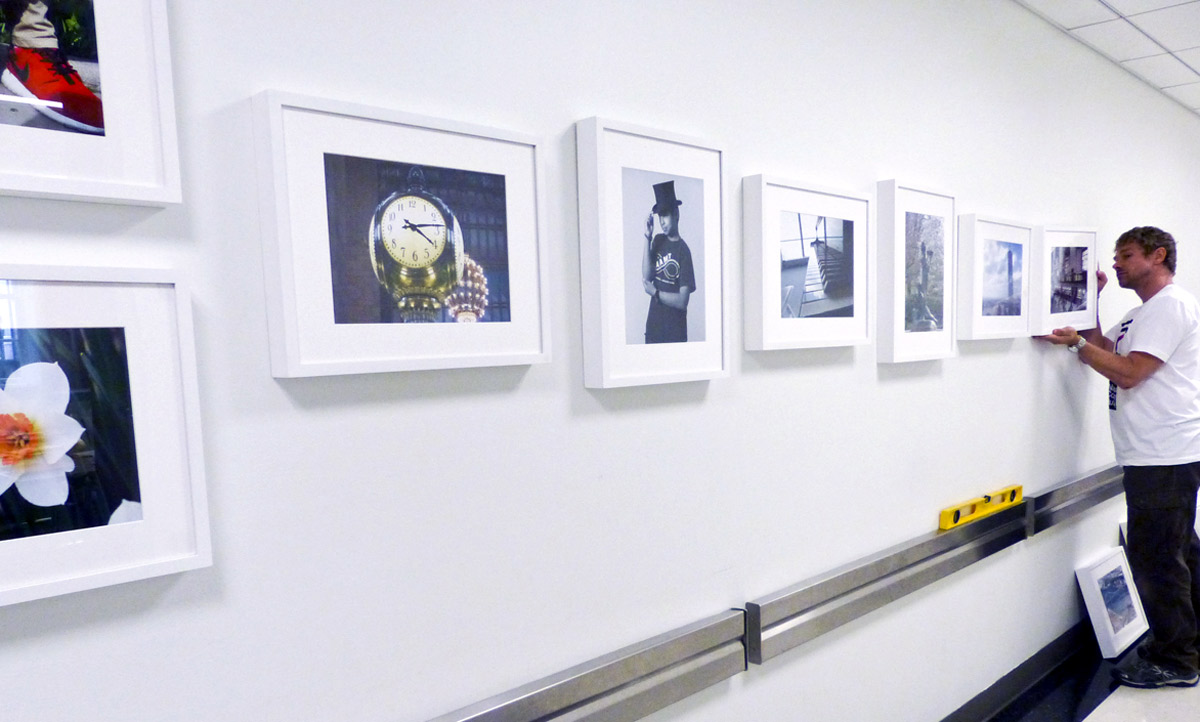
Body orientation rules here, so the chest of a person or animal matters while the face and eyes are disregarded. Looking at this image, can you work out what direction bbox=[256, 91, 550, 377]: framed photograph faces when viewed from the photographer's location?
facing the viewer and to the right of the viewer

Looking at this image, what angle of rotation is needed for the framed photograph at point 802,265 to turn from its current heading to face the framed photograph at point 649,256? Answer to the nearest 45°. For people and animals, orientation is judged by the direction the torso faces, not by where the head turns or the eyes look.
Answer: approximately 90° to its right

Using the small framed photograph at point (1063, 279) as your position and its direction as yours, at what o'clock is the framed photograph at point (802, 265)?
The framed photograph is roughly at 2 o'clock from the small framed photograph.

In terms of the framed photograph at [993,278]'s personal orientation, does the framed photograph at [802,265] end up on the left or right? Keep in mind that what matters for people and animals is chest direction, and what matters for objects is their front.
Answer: on its right

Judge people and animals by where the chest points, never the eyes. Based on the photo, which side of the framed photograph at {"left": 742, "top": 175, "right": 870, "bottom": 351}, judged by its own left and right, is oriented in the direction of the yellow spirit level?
left

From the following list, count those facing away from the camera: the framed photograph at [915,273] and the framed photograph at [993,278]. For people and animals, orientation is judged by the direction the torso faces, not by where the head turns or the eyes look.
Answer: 0

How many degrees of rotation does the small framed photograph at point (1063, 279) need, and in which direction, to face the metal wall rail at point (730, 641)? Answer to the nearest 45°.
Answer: approximately 45° to its right

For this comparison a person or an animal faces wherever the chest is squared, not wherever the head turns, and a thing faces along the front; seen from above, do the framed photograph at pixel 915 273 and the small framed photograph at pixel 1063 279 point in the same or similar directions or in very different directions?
same or similar directions

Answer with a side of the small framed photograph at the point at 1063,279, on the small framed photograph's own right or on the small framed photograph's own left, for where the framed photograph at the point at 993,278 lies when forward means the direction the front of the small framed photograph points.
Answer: on the small framed photograph's own right

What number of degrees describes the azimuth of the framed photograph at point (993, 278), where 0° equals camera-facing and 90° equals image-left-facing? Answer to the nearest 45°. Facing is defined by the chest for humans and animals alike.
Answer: approximately 315°

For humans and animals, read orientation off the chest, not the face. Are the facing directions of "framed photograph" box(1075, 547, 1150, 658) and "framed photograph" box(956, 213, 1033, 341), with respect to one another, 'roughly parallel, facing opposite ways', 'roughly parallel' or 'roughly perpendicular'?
roughly parallel

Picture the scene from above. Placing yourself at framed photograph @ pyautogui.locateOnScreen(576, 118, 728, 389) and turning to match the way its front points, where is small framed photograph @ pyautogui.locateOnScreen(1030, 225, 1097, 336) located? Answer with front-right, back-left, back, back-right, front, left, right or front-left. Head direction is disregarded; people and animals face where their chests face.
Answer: left

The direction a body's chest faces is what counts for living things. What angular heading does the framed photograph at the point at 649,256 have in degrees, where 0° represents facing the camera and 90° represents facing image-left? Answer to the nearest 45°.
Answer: approximately 315°
